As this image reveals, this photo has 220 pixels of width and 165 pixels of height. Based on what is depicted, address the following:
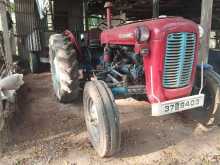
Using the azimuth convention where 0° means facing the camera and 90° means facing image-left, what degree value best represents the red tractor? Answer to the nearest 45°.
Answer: approximately 315°

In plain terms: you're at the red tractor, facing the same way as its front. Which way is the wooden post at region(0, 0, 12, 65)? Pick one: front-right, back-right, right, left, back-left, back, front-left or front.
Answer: back

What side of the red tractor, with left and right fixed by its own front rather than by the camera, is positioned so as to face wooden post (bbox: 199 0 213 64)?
left

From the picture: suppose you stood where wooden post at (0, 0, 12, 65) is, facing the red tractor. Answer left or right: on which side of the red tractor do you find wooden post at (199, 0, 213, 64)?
left
